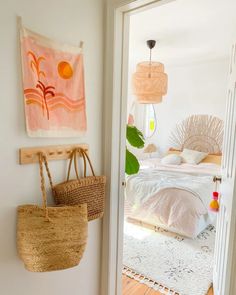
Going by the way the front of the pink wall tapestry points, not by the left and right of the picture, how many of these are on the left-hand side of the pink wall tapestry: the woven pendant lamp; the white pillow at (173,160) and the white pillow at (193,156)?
3

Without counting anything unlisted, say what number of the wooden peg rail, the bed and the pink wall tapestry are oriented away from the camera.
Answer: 0

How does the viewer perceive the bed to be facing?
facing the viewer and to the left of the viewer

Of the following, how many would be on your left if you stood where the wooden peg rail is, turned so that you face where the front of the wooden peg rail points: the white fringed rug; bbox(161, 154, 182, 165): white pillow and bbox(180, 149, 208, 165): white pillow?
3

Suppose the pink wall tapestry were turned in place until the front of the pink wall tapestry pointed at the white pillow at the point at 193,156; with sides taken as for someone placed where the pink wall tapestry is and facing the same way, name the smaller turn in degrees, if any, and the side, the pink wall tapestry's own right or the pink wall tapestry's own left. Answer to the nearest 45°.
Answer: approximately 90° to the pink wall tapestry's own left

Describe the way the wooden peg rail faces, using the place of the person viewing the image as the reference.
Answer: facing the viewer and to the right of the viewer

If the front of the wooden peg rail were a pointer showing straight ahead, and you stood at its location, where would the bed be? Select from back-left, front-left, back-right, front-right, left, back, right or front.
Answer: left

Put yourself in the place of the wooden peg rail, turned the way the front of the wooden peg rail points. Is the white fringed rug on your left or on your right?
on your left

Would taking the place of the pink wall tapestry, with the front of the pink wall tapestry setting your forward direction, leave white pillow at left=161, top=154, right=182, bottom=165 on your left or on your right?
on your left

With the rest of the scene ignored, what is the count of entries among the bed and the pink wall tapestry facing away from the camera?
0

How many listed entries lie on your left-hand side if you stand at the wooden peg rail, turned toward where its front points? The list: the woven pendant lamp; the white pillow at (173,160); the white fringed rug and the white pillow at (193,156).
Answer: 4

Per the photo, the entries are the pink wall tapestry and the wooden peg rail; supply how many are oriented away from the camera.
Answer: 0
